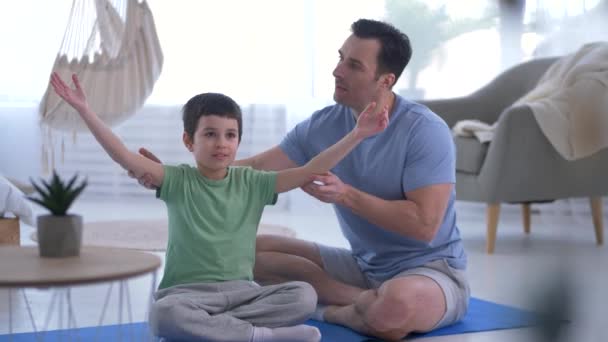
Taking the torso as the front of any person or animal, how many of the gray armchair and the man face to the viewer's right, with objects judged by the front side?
0

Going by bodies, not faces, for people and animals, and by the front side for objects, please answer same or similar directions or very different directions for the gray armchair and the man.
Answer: same or similar directions

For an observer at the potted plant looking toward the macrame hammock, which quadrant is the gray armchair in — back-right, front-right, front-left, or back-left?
front-right

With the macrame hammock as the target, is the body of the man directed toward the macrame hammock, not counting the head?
no

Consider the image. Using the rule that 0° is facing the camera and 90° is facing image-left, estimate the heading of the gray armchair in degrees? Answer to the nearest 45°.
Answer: approximately 45°

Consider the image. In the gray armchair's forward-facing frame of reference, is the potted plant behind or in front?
in front

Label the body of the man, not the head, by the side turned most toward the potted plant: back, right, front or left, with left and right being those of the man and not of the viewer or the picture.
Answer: front

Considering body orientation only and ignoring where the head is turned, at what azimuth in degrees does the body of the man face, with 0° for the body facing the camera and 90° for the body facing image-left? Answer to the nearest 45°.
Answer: approximately 45°

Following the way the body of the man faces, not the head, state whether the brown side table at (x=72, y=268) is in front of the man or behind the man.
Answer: in front

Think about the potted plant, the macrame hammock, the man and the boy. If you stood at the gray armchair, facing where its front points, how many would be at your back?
0

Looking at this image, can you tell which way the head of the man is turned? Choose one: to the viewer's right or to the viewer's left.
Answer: to the viewer's left
